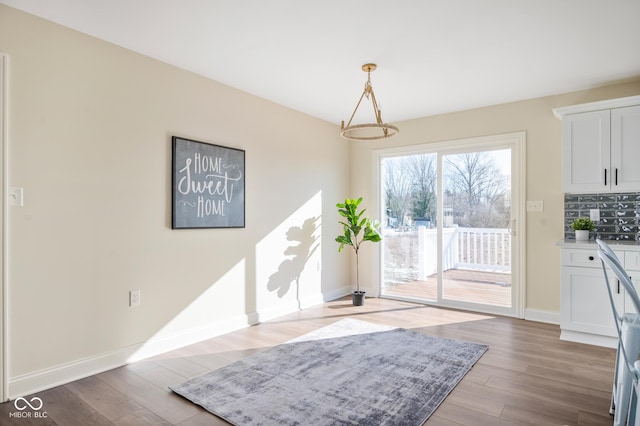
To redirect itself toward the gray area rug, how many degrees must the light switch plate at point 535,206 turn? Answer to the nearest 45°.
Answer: approximately 45° to its right

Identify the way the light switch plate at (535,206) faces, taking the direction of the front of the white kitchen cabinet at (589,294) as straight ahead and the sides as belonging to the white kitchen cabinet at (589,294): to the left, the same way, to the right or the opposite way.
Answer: the same way

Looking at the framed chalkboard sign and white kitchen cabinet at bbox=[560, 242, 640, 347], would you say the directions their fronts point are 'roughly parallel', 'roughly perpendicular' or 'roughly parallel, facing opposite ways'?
roughly perpendicular

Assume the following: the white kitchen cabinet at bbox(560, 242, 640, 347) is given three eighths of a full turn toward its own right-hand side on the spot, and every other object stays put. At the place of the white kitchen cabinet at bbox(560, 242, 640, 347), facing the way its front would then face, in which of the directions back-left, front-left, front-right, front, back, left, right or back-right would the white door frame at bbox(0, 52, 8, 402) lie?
left

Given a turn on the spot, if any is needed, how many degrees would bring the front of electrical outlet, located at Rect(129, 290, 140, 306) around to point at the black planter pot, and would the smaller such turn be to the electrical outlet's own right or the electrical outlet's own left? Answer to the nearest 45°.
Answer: approximately 45° to the electrical outlet's own left

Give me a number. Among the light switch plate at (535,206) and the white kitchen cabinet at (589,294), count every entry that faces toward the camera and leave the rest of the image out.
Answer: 2

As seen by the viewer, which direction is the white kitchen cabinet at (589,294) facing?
toward the camera

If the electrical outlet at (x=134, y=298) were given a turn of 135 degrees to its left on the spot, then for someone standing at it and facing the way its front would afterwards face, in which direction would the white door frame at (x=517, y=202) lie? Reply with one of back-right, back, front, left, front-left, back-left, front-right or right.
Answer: right

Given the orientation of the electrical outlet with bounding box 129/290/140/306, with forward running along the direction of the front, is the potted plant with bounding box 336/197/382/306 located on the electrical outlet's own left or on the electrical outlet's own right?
on the electrical outlet's own left

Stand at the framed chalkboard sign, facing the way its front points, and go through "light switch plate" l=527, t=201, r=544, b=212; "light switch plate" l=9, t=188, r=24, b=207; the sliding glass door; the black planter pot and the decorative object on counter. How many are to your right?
1

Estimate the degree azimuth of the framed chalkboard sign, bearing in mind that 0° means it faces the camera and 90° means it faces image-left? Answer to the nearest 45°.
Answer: approximately 315°

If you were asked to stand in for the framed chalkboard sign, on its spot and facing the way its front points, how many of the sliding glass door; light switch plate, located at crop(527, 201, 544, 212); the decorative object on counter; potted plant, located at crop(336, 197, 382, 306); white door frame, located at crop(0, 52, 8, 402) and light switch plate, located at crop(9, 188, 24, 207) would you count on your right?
2

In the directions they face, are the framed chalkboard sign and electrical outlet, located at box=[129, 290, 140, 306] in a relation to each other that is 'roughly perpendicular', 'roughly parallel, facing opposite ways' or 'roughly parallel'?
roughly parallel
